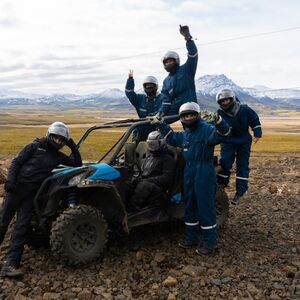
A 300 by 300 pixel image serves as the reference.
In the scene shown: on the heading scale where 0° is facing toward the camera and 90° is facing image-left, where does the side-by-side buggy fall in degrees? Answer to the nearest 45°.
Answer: approximately 45°

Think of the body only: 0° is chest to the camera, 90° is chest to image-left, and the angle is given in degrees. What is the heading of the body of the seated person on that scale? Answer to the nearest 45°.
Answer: approximately 45°

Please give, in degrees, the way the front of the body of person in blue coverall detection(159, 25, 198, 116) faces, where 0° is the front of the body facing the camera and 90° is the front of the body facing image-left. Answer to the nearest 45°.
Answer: approximately 45°

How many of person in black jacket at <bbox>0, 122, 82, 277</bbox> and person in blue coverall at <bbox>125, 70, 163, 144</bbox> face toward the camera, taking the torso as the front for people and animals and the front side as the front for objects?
2
